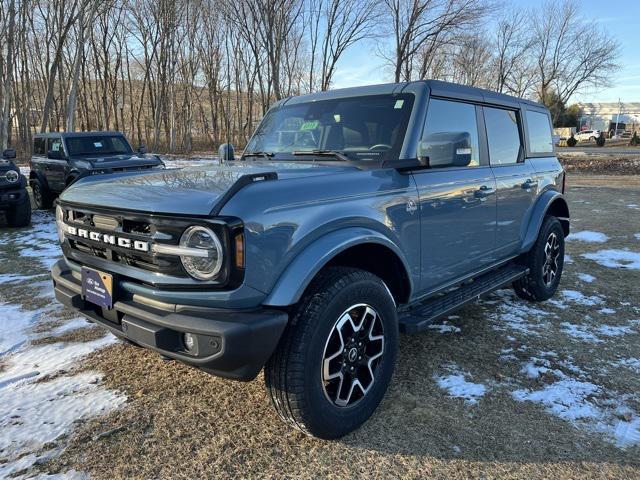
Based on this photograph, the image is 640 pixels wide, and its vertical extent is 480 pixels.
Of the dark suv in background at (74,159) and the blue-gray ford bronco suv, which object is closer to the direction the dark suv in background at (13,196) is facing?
the blue-gray ford bronco suv

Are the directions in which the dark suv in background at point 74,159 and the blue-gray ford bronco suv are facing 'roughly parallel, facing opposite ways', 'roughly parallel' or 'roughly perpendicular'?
roughly perpendicular

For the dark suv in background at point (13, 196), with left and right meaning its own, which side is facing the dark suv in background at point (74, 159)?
left

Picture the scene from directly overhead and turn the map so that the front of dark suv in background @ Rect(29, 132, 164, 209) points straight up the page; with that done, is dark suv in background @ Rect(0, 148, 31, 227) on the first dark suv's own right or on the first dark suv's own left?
on the first dark suv's own right

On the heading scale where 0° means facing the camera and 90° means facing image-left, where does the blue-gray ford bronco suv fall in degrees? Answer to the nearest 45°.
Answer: approximately 45°

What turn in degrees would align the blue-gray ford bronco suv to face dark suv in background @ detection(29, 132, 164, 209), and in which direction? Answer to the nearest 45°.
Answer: approximately 90° to its right

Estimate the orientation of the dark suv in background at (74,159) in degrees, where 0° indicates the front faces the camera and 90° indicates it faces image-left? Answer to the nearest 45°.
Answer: approximately 315°

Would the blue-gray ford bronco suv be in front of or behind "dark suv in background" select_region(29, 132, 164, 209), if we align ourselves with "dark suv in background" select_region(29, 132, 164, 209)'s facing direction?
in front
